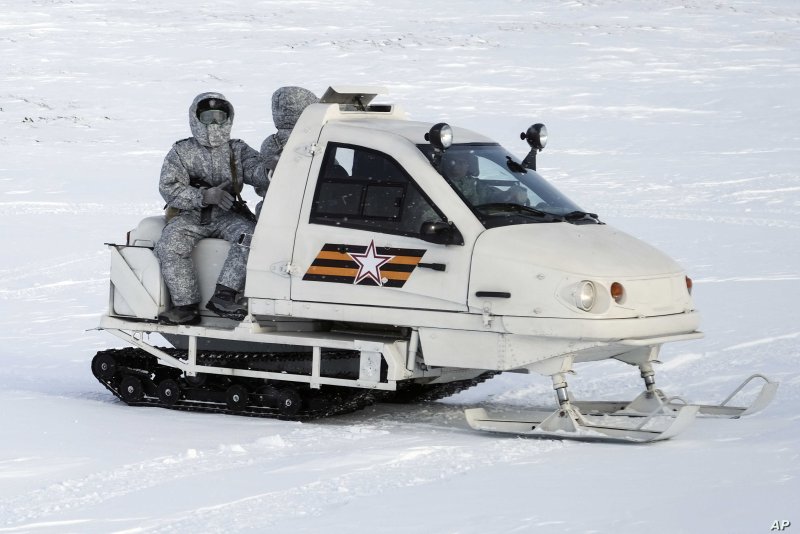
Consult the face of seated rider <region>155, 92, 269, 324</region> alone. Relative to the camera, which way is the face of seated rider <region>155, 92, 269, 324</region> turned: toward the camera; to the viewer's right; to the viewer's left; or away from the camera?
toward the camera

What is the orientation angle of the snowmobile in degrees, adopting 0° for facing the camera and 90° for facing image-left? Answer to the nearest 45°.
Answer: approximately 315°

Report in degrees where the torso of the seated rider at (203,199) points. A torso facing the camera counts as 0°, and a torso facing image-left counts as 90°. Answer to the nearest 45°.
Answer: approximately 0°
